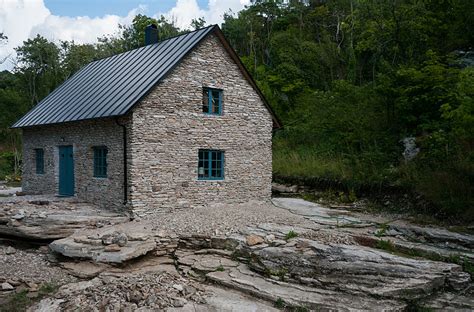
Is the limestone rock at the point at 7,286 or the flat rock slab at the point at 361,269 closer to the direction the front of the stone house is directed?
the limestone rock

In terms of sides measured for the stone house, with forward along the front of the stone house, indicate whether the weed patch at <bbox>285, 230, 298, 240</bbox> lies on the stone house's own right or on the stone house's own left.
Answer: on the stone house's own left

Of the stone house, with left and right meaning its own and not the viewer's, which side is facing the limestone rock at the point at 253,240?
left

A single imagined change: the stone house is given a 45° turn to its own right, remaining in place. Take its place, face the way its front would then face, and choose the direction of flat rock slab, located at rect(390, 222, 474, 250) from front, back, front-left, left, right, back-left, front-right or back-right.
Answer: back-left

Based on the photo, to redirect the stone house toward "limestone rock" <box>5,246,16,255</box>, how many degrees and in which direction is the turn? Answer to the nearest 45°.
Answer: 0° — it already faces it

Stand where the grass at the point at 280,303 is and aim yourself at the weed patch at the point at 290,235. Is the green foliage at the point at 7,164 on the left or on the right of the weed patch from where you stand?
left

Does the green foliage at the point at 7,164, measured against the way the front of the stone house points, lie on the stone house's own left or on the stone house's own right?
on the stone house's own right

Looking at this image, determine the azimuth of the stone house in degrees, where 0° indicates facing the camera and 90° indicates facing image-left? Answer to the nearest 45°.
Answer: approximately 45°
